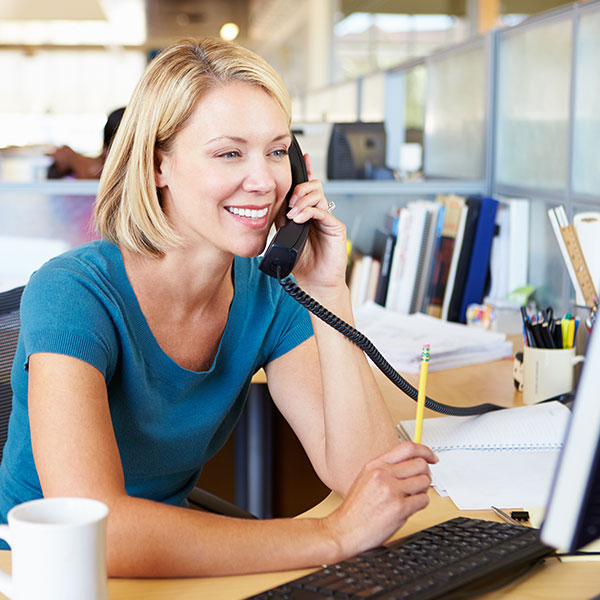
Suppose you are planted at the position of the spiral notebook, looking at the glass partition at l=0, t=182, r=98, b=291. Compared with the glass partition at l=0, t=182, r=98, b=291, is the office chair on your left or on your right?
left

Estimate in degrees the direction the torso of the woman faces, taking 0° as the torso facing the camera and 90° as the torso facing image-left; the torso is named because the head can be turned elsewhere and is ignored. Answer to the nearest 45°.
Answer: approximately 315°

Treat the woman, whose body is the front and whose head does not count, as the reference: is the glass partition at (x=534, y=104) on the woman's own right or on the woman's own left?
on the woman's own left

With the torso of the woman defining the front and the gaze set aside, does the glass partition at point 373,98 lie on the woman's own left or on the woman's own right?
on the woman's own left

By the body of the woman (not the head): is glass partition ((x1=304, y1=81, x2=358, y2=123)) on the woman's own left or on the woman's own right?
on the woman's own left

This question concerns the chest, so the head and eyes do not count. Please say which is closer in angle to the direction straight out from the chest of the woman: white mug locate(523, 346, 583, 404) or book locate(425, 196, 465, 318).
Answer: the white mug

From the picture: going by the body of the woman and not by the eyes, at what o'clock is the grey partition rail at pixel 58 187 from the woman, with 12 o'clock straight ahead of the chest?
The grey partition rail is roughly at 7 o'clock from the woman.

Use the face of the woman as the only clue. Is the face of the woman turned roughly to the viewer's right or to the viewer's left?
to the viewer's right

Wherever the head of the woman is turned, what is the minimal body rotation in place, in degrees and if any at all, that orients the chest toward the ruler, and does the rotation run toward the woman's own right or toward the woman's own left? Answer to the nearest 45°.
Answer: approximately 90° to the woman's own left
